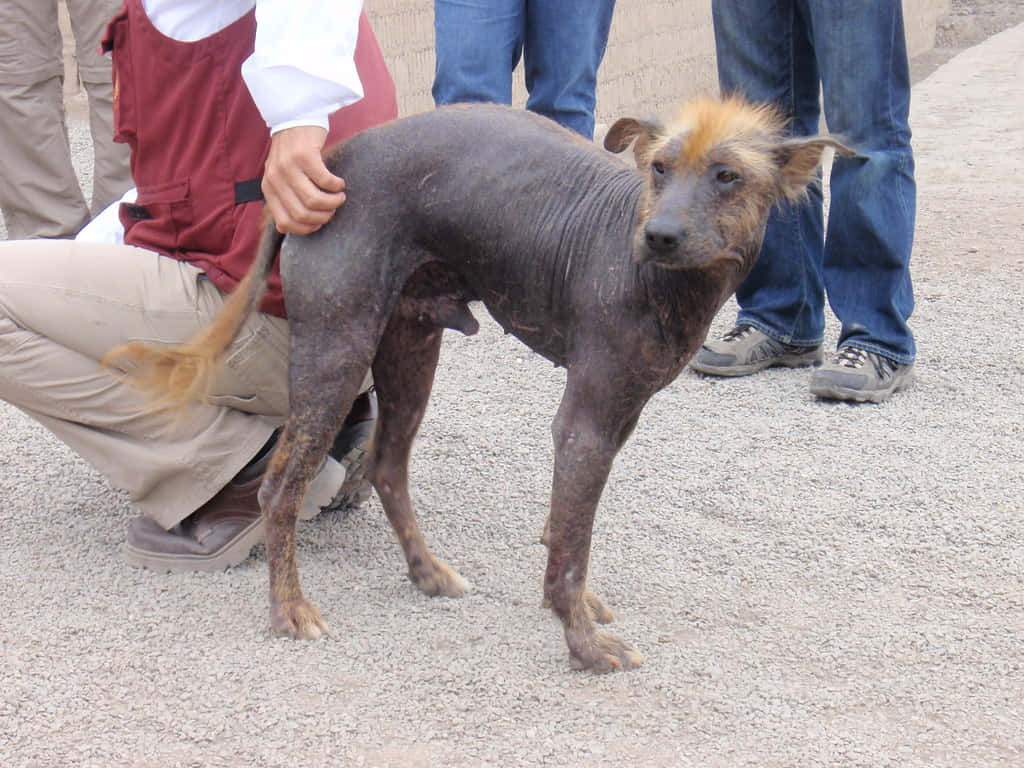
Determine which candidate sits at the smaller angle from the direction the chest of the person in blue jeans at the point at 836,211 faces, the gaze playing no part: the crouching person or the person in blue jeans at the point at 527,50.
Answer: the crouching person

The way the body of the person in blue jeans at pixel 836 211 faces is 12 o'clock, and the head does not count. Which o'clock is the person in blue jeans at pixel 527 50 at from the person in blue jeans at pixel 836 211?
the person in blue jeans at pixel 527 50 is roughly at 1 o'clock from the person in blue jeans at pixel 836 211.

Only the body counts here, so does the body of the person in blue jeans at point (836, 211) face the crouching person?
yes

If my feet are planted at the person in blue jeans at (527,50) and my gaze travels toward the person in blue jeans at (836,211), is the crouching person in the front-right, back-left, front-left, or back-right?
back-right

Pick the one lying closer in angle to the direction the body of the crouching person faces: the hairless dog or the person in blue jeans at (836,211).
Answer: the hairless dog
